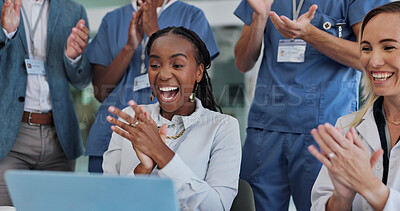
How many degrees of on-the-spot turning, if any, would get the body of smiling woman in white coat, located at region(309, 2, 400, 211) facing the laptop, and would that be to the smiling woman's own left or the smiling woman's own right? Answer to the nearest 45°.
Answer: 0° — they already face it

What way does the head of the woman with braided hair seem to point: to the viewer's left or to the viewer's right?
to the viewer's left

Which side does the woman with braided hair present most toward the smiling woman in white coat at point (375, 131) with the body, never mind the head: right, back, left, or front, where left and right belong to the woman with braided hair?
left

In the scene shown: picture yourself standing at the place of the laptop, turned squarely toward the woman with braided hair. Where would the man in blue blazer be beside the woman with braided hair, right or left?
left

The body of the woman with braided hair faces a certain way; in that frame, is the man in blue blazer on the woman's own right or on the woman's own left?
on the woman's own right

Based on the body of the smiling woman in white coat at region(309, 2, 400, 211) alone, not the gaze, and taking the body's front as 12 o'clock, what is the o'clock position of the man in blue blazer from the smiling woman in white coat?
The man in blue blazer is roughly at 2 o'clock from the smiling woman in white coat.
